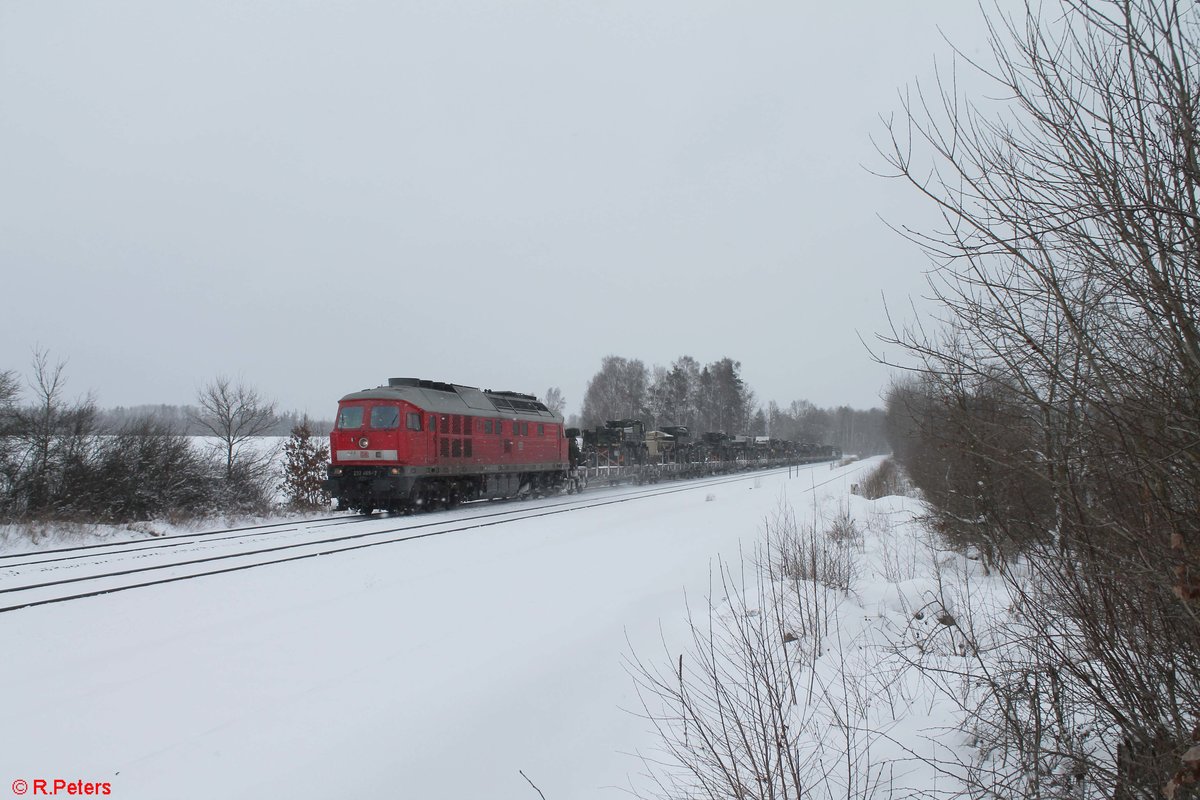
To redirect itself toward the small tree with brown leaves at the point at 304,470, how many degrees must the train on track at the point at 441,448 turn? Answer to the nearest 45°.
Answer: approximately 45° to its right

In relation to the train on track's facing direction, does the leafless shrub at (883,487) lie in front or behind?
behind

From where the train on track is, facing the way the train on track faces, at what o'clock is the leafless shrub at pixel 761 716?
The leafless shrub is roughly at 10 o'clock from the train on track.

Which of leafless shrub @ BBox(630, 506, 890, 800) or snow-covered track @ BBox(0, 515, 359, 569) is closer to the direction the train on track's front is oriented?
the snow-covered track

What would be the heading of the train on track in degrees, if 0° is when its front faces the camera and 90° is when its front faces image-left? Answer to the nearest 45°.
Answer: approximately 45°
